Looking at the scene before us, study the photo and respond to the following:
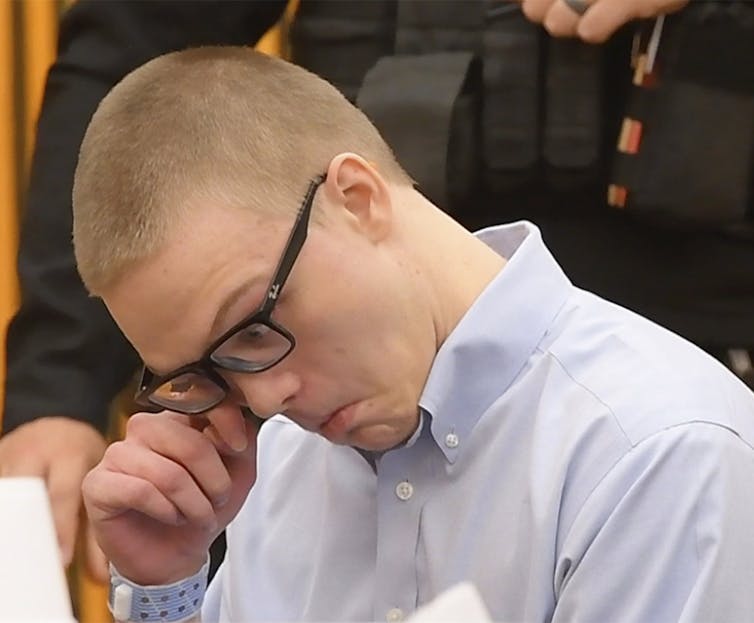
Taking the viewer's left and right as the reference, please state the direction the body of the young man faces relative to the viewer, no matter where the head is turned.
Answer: facing the viewer and to the left of the viewer

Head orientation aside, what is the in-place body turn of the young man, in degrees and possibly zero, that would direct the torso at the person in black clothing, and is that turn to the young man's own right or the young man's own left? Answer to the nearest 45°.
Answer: approximately 135° to the young man's own right

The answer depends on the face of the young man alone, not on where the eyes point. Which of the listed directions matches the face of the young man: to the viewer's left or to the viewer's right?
to the viewer's left

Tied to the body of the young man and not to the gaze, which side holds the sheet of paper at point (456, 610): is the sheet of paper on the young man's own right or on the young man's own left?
on the young man's own left

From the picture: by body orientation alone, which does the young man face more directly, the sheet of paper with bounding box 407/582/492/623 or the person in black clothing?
the sheet of paper
